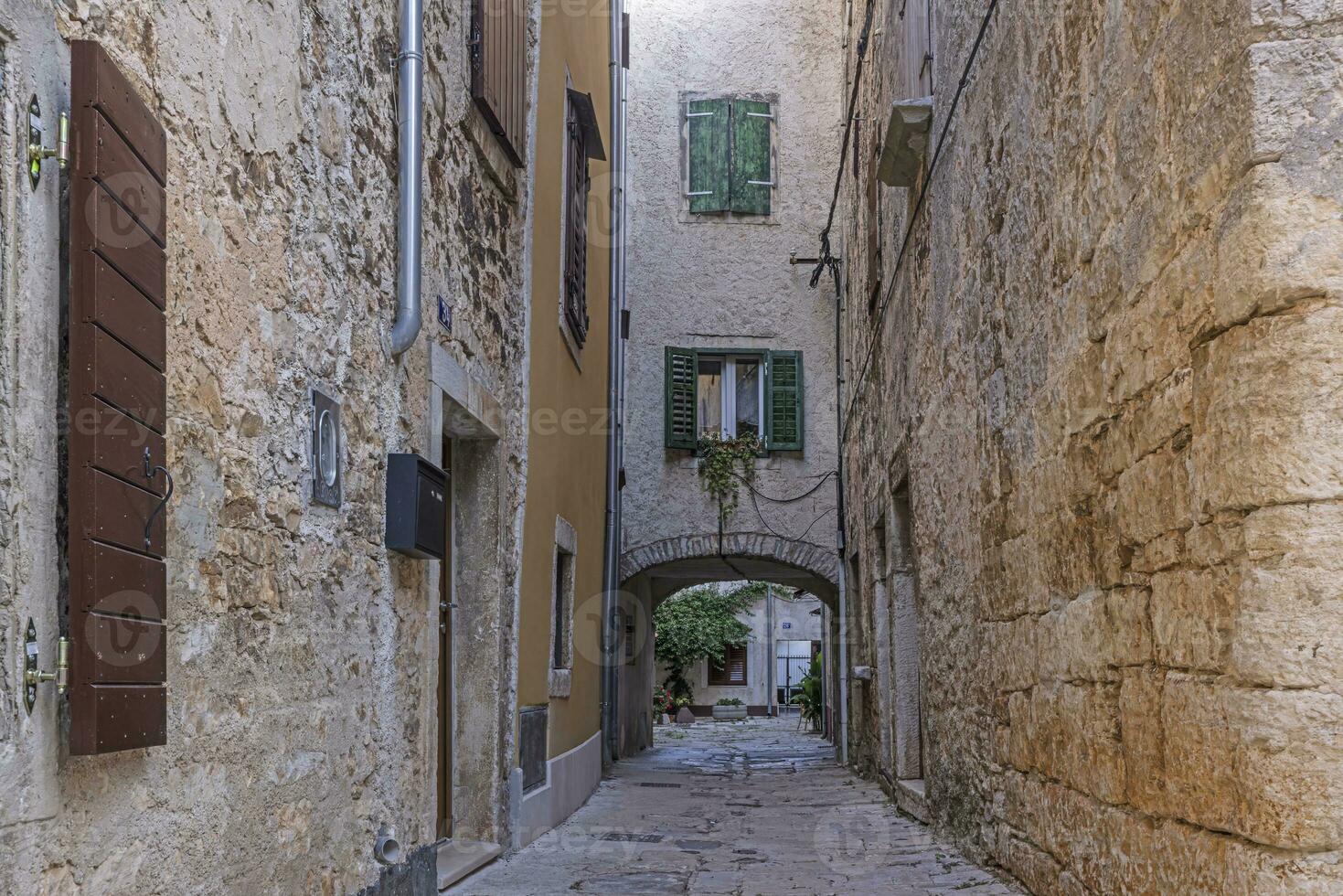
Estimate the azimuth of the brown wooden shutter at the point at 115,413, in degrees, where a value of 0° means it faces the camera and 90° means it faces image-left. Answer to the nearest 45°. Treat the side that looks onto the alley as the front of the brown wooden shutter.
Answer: approximately 315°

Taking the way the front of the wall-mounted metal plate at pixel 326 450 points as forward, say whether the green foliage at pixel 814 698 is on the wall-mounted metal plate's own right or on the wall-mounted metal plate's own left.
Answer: on the wall-mounted metal plate's own left

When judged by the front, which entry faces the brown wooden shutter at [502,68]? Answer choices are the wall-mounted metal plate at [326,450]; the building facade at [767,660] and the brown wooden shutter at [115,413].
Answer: the building facade

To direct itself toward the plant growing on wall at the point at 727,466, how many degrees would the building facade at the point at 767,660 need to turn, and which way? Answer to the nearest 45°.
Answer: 0° — it already faces it

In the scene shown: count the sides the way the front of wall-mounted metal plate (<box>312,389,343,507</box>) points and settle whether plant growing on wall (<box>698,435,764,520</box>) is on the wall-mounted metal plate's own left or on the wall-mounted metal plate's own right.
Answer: on the wall-mounted metal plate's own left

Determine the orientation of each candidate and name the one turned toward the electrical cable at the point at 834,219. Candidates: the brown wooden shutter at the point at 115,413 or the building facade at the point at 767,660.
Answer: the building facade
